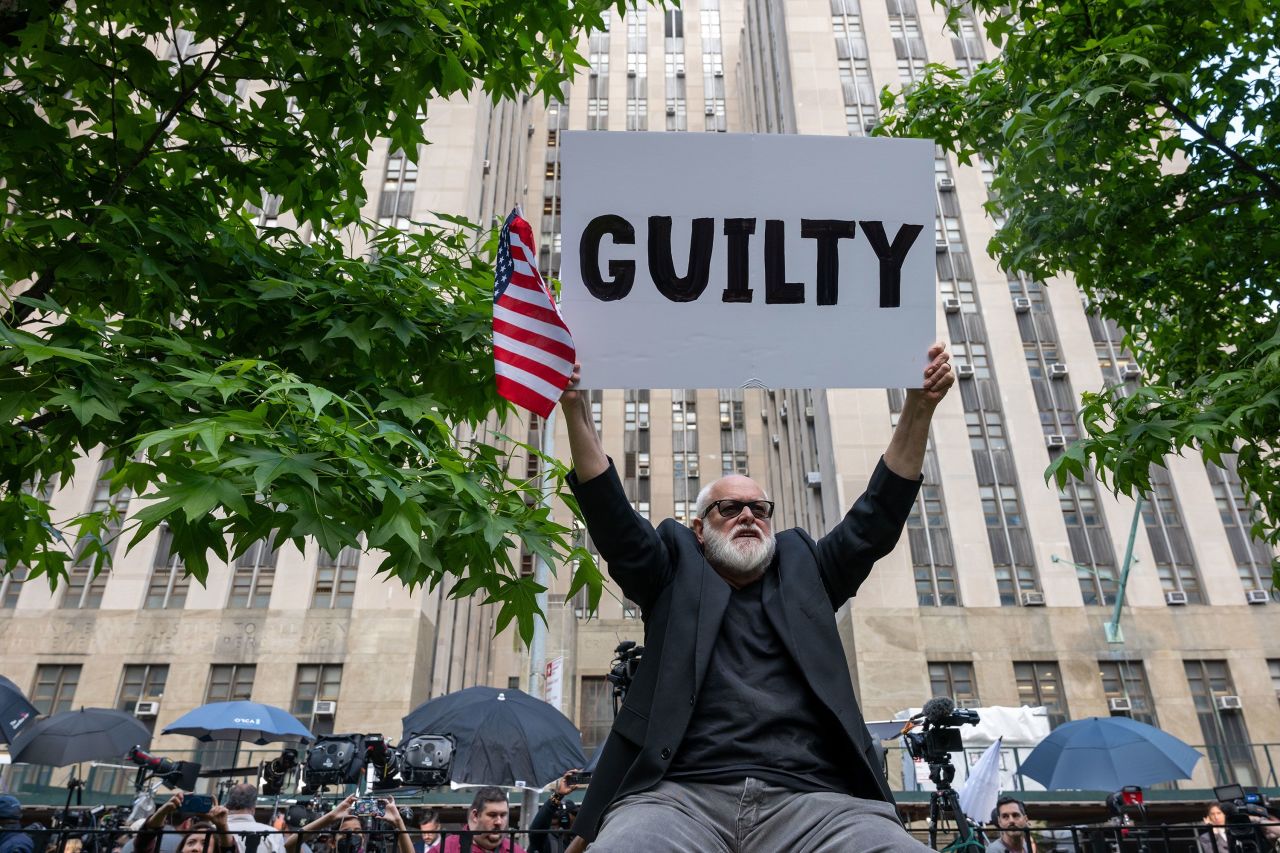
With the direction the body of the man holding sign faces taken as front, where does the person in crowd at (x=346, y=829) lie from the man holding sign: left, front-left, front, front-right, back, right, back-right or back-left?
back-right

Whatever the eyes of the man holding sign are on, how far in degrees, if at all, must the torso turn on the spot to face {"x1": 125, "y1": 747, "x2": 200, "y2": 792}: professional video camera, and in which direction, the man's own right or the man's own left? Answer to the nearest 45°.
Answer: approximately 135° to the man's own right

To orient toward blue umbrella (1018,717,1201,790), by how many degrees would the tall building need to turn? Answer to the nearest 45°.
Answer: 0° — it already faces it

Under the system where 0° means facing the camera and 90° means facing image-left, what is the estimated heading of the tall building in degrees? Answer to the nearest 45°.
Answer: approximately 0°

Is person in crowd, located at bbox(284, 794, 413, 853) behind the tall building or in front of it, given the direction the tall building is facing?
in front

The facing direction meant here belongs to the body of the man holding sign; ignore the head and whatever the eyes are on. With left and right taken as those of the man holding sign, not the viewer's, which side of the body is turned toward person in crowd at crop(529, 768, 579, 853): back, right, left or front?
back
